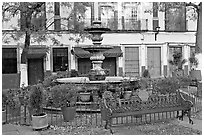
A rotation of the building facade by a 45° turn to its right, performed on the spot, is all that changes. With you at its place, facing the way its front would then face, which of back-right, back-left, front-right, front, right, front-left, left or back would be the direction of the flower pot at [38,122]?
front-left

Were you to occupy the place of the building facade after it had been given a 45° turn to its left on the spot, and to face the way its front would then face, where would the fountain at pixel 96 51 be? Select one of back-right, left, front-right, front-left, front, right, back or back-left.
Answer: front-right

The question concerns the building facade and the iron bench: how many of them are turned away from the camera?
0

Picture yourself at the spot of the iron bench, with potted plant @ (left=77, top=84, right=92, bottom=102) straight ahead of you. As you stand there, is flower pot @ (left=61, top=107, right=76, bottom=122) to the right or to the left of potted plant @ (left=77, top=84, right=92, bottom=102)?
left

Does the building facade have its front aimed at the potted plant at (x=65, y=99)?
yes

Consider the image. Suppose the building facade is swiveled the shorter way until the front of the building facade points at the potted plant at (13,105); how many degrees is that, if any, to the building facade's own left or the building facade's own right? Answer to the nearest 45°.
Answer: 0° — it already faces it

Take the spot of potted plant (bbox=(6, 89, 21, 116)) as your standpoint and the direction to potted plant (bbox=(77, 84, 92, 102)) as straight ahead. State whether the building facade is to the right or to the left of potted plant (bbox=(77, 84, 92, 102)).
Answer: left

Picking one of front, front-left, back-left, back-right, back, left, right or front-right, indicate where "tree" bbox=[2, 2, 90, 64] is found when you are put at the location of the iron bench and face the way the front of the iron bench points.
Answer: back

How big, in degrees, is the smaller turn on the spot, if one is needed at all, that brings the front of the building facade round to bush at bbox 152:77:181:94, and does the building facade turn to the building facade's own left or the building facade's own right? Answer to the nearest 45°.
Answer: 0° — it already faces it

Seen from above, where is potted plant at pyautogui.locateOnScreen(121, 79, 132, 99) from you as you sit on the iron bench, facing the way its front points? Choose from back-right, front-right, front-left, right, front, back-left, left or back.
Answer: back-left

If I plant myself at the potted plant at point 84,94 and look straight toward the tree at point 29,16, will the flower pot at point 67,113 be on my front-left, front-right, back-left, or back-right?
back-left

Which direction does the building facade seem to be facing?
toward the camera

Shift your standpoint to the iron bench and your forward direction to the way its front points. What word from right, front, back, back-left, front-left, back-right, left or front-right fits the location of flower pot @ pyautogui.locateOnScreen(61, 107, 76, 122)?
back-right

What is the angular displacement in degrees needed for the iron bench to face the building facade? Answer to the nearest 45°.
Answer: approximately 135° to its left

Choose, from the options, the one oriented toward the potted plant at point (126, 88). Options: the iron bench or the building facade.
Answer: the building facade

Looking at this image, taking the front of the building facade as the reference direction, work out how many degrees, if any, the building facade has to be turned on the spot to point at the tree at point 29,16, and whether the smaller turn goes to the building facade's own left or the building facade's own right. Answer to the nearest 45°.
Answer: approximately 45° to the building facade's own right

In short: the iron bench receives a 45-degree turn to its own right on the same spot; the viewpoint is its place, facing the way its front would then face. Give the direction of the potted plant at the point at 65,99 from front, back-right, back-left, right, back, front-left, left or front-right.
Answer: right
